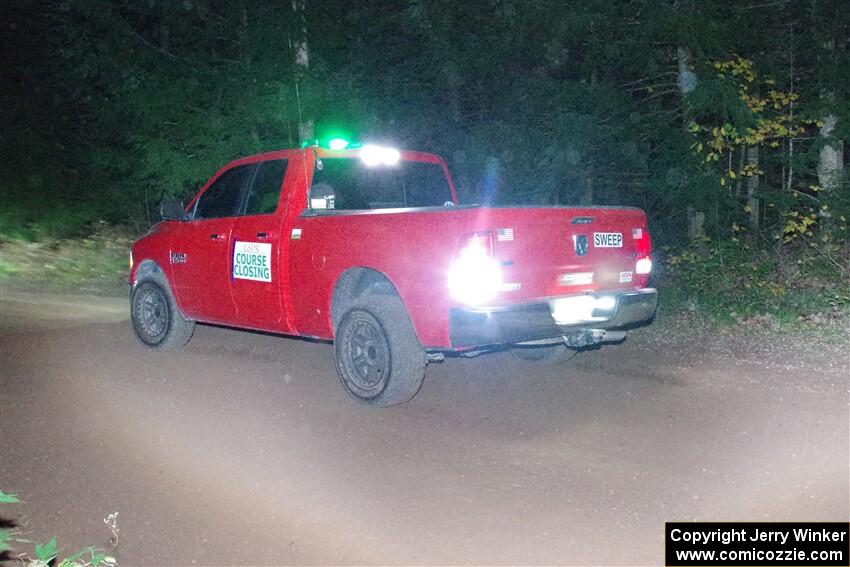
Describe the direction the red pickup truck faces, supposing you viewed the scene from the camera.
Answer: facing away from the viewer and to the left of the viewer
